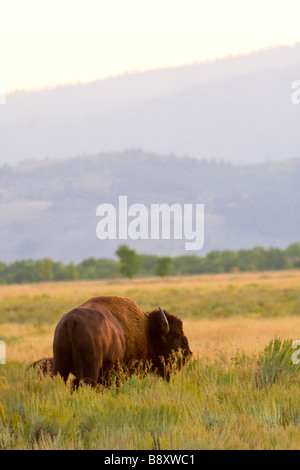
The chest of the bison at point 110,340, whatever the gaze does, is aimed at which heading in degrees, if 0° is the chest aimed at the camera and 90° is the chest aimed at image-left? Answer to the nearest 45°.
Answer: approximately 225°
